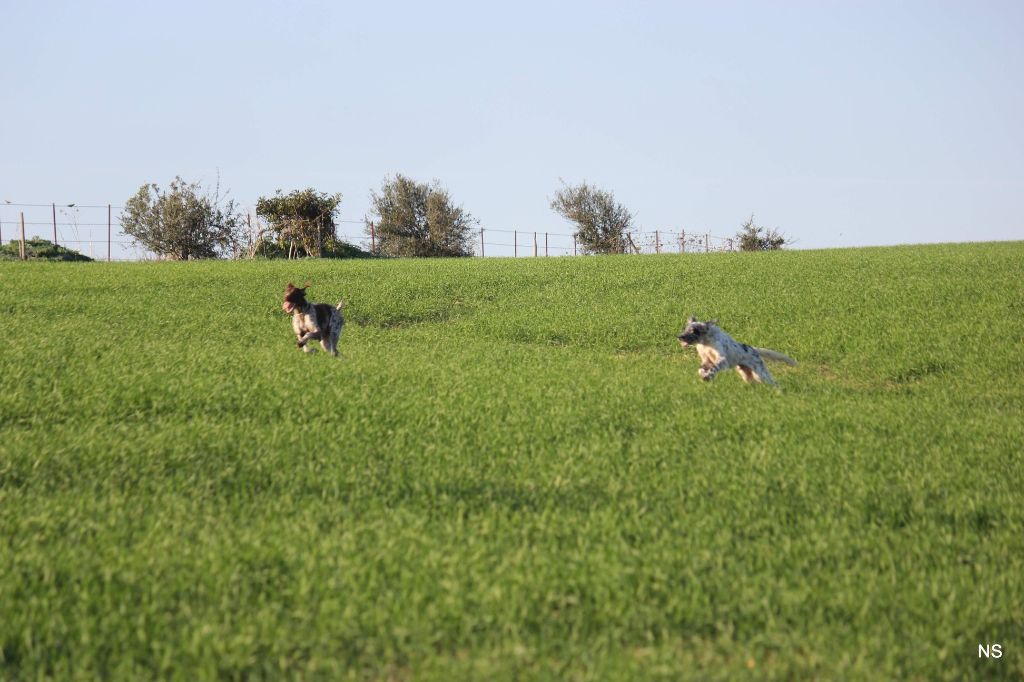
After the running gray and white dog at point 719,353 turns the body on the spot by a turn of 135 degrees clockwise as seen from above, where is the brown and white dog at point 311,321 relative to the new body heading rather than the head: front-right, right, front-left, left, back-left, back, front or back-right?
back-left

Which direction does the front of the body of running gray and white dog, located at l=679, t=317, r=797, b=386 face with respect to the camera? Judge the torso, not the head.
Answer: to the viewer's left
